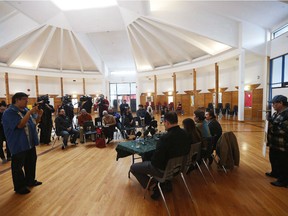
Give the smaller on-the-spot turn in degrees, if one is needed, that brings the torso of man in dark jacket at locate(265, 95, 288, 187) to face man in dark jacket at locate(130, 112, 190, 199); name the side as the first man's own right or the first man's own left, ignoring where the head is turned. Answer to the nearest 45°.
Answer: approximately 45° to the first man's own left

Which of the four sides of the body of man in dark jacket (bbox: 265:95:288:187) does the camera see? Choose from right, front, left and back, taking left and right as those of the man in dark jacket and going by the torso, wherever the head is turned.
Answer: left

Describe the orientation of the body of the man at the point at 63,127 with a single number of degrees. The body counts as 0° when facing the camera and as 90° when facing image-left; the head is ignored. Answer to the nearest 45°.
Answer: approximately 315°

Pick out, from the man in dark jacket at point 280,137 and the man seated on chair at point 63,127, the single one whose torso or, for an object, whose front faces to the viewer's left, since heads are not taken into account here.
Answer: the man in dark jacket

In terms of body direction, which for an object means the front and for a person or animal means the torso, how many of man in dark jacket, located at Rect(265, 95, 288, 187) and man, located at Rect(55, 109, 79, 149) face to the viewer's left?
1

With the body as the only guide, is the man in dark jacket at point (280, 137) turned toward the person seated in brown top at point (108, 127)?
yes

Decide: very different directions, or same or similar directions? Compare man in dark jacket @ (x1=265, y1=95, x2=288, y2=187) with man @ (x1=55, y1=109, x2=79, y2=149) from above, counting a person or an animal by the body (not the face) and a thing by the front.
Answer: very different directions
